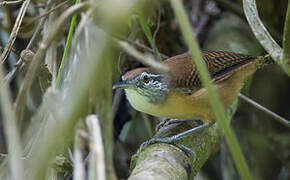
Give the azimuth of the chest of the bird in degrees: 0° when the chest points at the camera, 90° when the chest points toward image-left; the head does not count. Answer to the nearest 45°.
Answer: approximately 90°

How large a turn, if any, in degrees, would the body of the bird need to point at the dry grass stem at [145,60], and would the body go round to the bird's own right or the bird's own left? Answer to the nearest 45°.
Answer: approximately 90° to the bird's own left

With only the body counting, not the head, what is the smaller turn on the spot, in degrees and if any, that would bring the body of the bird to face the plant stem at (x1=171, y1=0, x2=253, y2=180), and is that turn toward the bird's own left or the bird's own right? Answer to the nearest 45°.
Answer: approximately 90° to the bird's own left

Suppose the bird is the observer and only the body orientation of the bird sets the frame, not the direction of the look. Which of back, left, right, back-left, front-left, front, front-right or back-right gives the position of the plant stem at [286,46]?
back-left
